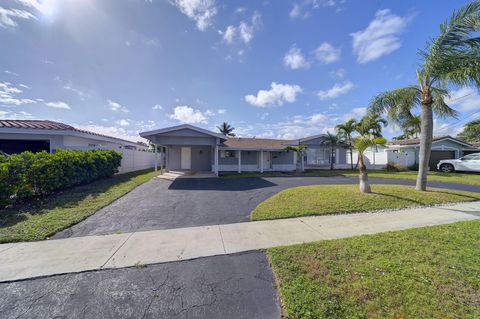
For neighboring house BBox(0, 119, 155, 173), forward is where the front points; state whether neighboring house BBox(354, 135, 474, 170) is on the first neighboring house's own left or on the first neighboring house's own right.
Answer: on the first neighboring house's own left

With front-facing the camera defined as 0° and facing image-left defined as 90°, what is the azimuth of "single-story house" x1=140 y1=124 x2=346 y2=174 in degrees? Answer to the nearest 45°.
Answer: approximately 0°

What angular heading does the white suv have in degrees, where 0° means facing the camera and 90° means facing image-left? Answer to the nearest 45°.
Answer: approximately 90°

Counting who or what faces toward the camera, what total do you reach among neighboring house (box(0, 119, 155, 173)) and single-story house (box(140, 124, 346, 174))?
2

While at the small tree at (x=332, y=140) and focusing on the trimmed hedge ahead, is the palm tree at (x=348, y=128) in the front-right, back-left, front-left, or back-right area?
back-left

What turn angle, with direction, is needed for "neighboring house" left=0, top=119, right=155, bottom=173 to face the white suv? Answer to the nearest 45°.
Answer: approximately 45° to its left

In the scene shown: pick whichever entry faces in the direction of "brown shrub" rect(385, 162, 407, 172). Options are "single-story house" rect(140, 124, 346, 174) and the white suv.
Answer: the white suv

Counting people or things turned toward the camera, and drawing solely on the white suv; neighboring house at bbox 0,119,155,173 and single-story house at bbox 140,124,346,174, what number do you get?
2

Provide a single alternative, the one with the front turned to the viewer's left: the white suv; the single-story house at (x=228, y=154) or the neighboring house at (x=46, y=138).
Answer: the white suv

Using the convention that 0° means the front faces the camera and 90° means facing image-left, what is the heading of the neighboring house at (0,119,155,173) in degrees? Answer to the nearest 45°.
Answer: approximately 0°

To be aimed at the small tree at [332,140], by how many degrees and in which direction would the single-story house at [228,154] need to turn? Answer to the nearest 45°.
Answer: approximately 90° to its left

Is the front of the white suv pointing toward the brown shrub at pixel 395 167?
yes
